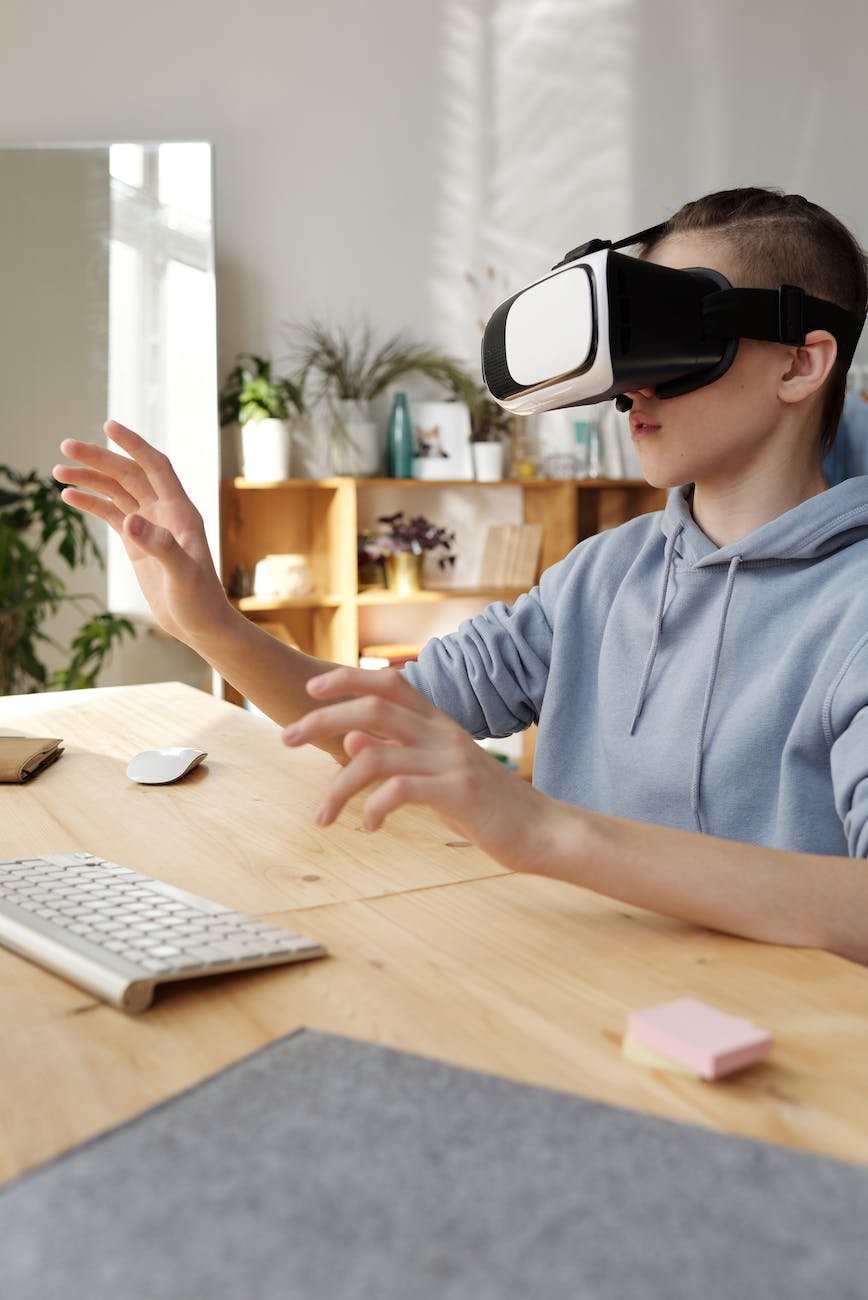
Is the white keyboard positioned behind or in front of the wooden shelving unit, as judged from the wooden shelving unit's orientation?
in front

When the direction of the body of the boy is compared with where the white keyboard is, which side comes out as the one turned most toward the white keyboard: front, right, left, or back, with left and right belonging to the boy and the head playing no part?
front

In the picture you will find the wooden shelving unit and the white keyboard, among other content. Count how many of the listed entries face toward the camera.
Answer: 1

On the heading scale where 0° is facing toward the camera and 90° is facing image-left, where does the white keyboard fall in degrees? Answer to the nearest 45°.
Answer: approximately 225°

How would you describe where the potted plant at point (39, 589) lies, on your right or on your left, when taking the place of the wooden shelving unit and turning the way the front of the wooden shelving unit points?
on your right

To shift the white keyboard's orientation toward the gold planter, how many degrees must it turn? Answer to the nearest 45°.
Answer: approximately 45° to its left

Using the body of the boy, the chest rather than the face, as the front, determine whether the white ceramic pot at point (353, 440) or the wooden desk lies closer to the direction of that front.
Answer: the wooden desk

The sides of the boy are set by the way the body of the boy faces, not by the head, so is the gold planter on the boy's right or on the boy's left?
on the boy's right

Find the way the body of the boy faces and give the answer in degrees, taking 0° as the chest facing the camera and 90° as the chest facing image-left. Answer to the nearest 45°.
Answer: approximately 45°

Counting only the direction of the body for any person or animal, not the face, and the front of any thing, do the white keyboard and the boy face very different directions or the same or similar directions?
very different directions

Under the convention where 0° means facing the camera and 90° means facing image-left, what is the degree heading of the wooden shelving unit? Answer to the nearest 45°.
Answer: approximately 0°

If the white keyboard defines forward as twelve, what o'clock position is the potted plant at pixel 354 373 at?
The potted plant is roughly at 11 o'clock from the white keyboard.
